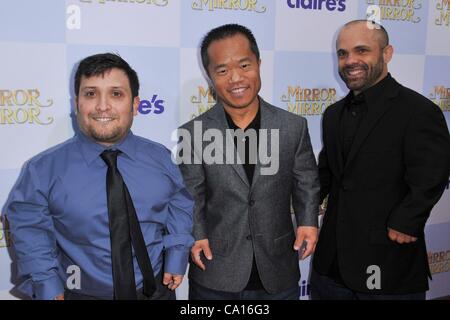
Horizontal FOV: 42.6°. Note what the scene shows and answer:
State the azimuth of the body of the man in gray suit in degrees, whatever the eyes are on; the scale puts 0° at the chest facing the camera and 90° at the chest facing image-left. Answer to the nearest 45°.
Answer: approximately 0°

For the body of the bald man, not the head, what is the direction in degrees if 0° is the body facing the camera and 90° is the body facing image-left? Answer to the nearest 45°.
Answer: approximately 45°

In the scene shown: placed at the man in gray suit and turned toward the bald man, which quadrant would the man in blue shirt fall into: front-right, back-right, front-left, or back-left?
back-right

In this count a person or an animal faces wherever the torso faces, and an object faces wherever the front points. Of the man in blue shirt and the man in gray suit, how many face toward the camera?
2

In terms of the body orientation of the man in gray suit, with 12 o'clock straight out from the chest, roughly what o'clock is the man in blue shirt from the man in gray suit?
The man in blue shirt is roughly at 2 o'clock from the man in gray suit.

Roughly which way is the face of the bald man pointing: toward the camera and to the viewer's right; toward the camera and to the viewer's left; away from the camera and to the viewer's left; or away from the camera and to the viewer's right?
toward the camera and to the viewer's left

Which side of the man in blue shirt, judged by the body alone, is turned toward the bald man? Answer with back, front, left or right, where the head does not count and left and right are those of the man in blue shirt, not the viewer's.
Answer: left

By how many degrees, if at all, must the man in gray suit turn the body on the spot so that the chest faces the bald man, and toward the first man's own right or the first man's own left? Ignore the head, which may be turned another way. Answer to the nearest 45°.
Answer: approximately 90° to the first man's own left
